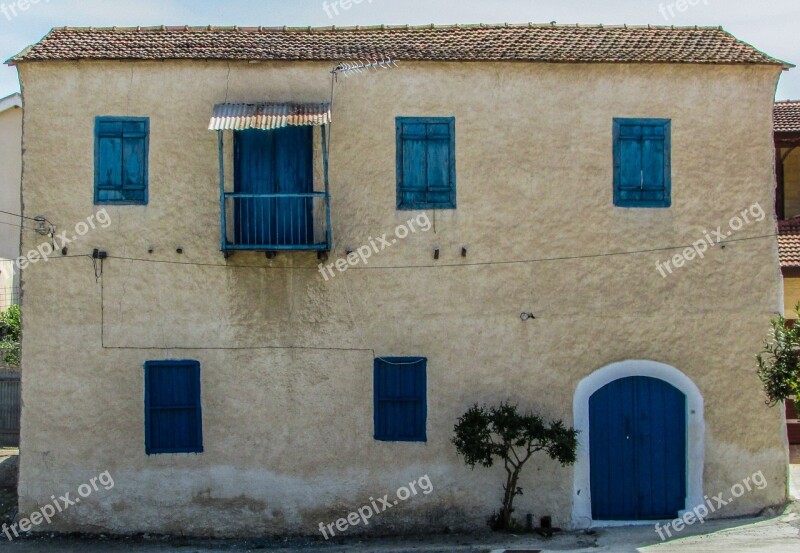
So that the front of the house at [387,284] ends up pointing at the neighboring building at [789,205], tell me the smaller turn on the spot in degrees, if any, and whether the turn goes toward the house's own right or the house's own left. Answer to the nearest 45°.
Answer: approximately 135° to the house's own left

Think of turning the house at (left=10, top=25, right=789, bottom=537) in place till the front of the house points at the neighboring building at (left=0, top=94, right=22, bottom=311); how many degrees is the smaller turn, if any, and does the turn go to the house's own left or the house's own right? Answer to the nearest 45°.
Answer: approximately 135° to the house's own right

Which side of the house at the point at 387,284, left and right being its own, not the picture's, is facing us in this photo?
front
